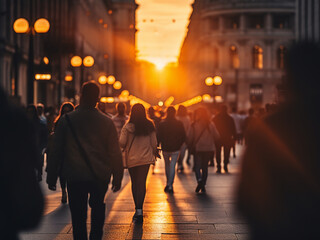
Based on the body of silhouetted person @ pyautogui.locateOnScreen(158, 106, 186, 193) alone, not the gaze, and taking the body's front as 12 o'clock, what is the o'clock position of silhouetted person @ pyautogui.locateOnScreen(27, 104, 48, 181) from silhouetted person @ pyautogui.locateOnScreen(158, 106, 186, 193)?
silhouetted person @ pyautogui.locateOnScreen(27, 104, 48, 181) is roughly at 9 o'clock from silhouetted person @ pyautogui.locateOnScreen(158, 106, 186, 193).

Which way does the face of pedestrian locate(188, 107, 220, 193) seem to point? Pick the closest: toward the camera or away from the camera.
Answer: away from the camera

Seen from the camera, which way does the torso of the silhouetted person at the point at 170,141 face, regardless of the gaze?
away from the camera

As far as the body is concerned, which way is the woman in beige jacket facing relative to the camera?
away from the camera

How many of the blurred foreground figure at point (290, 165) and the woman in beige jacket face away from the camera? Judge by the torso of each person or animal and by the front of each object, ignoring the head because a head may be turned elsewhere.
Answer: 2

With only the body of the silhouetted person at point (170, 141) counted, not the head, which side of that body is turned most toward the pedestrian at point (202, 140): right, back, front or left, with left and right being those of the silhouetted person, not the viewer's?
right

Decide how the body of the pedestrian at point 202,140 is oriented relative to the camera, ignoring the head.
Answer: away from the camera

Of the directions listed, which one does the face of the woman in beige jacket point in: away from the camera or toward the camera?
away from the camera

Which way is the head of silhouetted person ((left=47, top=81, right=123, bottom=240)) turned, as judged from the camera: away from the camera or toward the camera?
away from the camera

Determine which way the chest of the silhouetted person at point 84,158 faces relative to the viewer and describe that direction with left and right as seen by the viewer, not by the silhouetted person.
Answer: facing away from the viewer

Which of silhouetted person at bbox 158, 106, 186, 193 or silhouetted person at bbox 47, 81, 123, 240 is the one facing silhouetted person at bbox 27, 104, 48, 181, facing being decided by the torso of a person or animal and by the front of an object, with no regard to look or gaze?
silhouetted person at bbox 47, 81, 123, 240

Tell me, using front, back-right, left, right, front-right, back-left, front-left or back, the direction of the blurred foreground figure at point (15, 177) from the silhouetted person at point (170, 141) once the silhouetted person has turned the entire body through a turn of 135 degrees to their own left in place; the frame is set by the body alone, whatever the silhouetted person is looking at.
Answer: front-left

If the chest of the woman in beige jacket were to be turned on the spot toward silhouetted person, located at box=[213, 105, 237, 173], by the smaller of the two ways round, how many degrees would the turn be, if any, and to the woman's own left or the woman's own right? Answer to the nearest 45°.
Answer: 0° — they already face them
